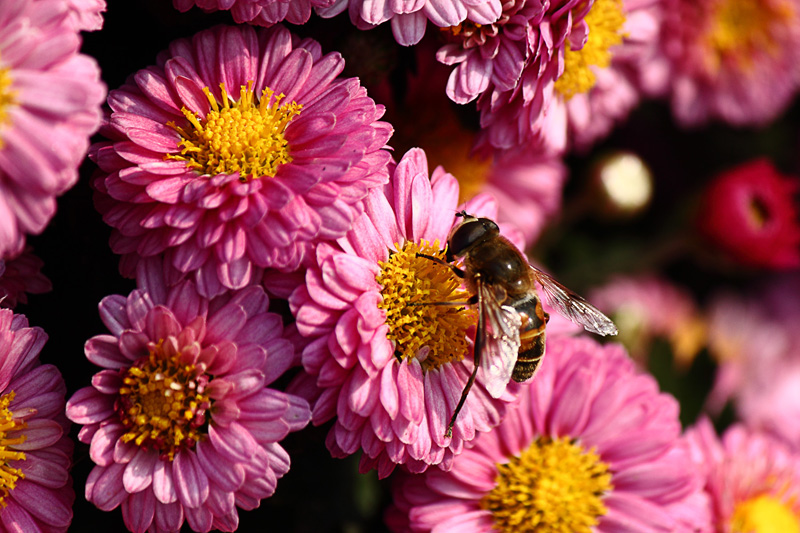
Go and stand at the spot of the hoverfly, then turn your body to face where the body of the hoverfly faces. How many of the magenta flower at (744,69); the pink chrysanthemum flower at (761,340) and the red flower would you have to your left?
0

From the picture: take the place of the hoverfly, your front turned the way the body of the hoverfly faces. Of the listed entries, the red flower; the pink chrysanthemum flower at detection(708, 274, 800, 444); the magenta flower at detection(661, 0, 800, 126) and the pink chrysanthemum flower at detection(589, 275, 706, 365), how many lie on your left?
0

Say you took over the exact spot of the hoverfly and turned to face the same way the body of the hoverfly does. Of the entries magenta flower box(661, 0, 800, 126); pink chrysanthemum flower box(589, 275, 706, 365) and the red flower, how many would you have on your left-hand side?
0

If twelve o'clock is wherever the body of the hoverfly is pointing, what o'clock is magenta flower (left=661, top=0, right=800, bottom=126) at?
The magenta flower is roughly at 2 o'clock from the hoverfly.

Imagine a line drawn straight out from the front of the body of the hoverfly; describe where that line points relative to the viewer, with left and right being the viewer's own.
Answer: facing away from the viewer and to the left of the viewer

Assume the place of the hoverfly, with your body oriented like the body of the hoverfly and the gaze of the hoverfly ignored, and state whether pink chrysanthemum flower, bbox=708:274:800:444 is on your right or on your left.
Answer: on your right

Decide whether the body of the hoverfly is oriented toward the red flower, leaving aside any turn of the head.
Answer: no
